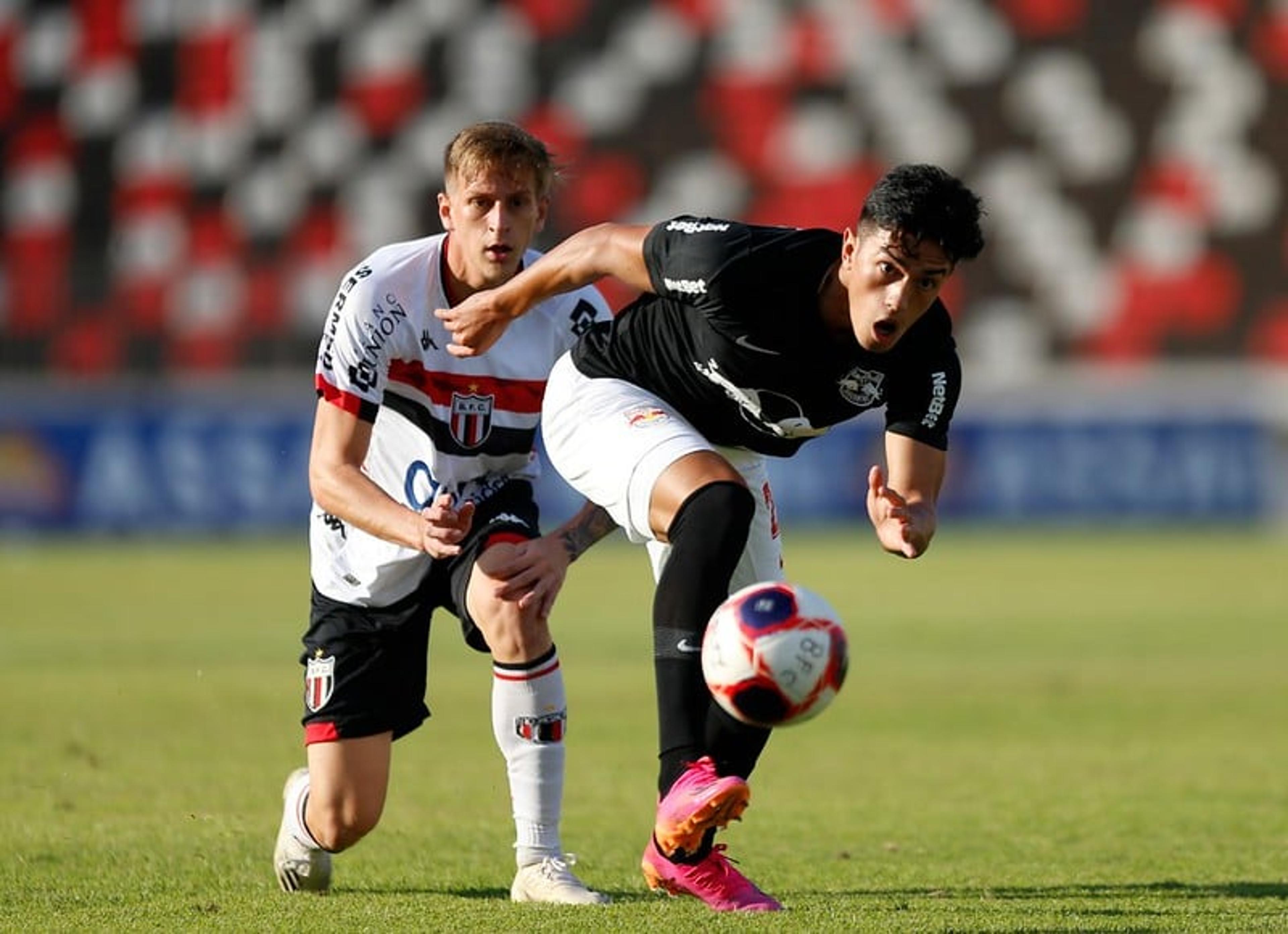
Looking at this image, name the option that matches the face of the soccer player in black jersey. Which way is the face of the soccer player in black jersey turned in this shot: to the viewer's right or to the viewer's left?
to the viewer's right

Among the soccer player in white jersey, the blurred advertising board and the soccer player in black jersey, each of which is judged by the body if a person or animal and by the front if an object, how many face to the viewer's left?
0

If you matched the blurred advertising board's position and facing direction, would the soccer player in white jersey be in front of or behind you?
in front

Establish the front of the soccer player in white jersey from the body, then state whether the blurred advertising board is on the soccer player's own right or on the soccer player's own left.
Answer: on the soccer player's own left

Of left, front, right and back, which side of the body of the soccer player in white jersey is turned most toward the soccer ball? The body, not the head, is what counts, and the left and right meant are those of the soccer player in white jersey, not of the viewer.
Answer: front

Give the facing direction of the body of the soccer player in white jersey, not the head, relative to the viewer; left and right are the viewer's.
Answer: facing the viewer and to the right of the viewer

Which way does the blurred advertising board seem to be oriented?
toward the camera

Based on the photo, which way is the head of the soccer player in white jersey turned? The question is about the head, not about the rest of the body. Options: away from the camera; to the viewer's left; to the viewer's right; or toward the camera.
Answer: toward the camera

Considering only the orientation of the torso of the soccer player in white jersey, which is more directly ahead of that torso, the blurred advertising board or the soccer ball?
the soccer ball

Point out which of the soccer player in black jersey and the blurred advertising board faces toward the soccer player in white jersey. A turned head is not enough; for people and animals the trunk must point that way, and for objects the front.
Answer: the blurred advertising board

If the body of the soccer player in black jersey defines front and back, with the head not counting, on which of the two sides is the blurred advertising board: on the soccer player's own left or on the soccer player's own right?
on the soccer player's own left

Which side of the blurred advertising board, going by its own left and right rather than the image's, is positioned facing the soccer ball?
front
